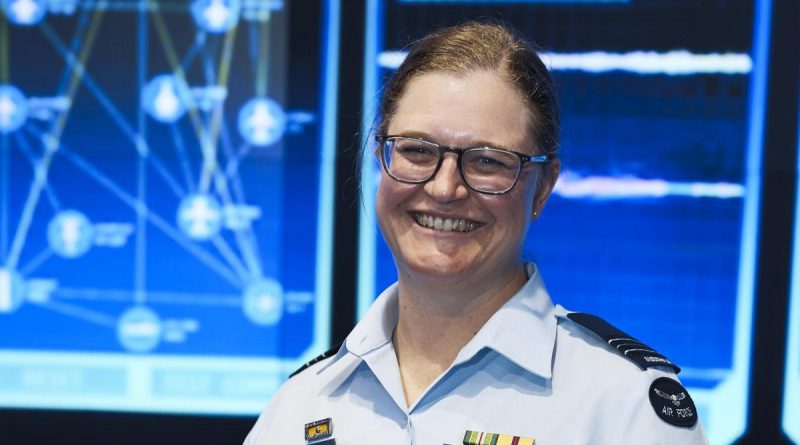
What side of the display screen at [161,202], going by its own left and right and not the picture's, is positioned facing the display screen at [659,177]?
left

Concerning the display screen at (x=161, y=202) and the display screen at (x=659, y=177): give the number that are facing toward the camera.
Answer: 2

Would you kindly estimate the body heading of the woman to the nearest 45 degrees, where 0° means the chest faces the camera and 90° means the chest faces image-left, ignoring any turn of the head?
approximately 45°

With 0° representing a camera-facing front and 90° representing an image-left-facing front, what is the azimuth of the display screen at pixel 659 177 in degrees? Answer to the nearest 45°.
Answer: approximately 0°

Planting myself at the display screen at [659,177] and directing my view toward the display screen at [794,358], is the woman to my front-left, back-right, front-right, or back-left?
back-right

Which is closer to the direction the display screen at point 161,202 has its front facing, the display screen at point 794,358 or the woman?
the woman
